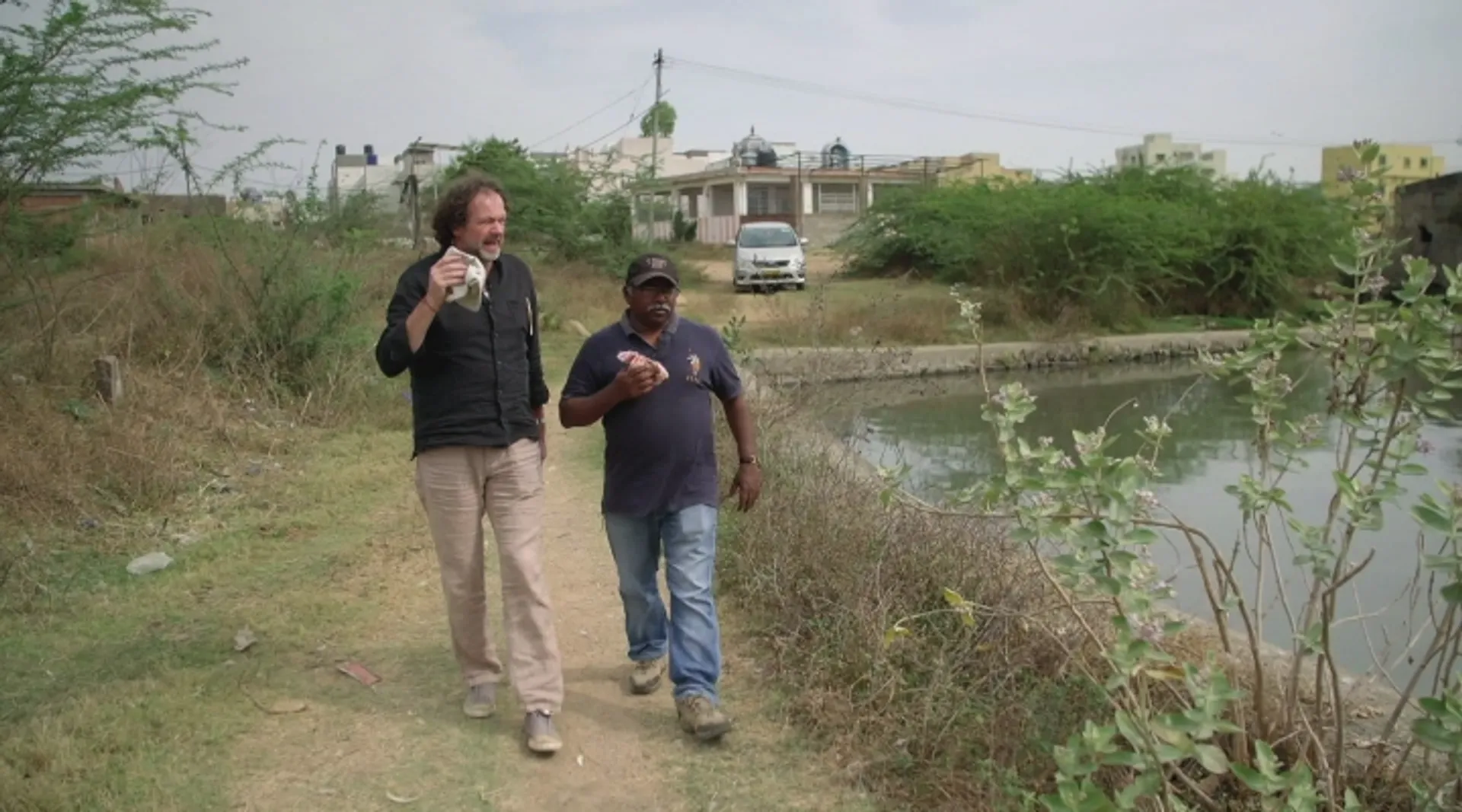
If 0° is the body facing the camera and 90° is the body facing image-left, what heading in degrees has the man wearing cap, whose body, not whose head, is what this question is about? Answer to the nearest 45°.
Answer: approximately 0°

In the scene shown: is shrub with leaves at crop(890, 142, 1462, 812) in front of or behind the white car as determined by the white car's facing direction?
in front

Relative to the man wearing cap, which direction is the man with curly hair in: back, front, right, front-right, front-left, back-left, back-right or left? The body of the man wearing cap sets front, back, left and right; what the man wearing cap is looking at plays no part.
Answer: right

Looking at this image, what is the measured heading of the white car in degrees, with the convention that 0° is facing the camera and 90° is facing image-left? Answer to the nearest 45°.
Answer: approximately 0°

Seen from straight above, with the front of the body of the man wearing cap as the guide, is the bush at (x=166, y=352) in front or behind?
behind

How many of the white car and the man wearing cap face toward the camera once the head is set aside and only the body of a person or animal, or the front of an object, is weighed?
2

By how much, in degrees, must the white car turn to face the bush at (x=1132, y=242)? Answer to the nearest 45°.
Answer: approximately 90° to its left

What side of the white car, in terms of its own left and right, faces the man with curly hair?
front

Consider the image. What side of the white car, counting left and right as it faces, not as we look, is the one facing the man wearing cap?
front

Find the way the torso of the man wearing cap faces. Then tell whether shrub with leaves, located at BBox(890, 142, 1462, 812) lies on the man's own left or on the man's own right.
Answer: on the man's own left

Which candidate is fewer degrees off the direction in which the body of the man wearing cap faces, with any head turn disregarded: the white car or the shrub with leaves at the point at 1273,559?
the shrub with leaves

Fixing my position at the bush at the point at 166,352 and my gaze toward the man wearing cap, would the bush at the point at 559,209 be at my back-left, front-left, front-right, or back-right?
back-left
